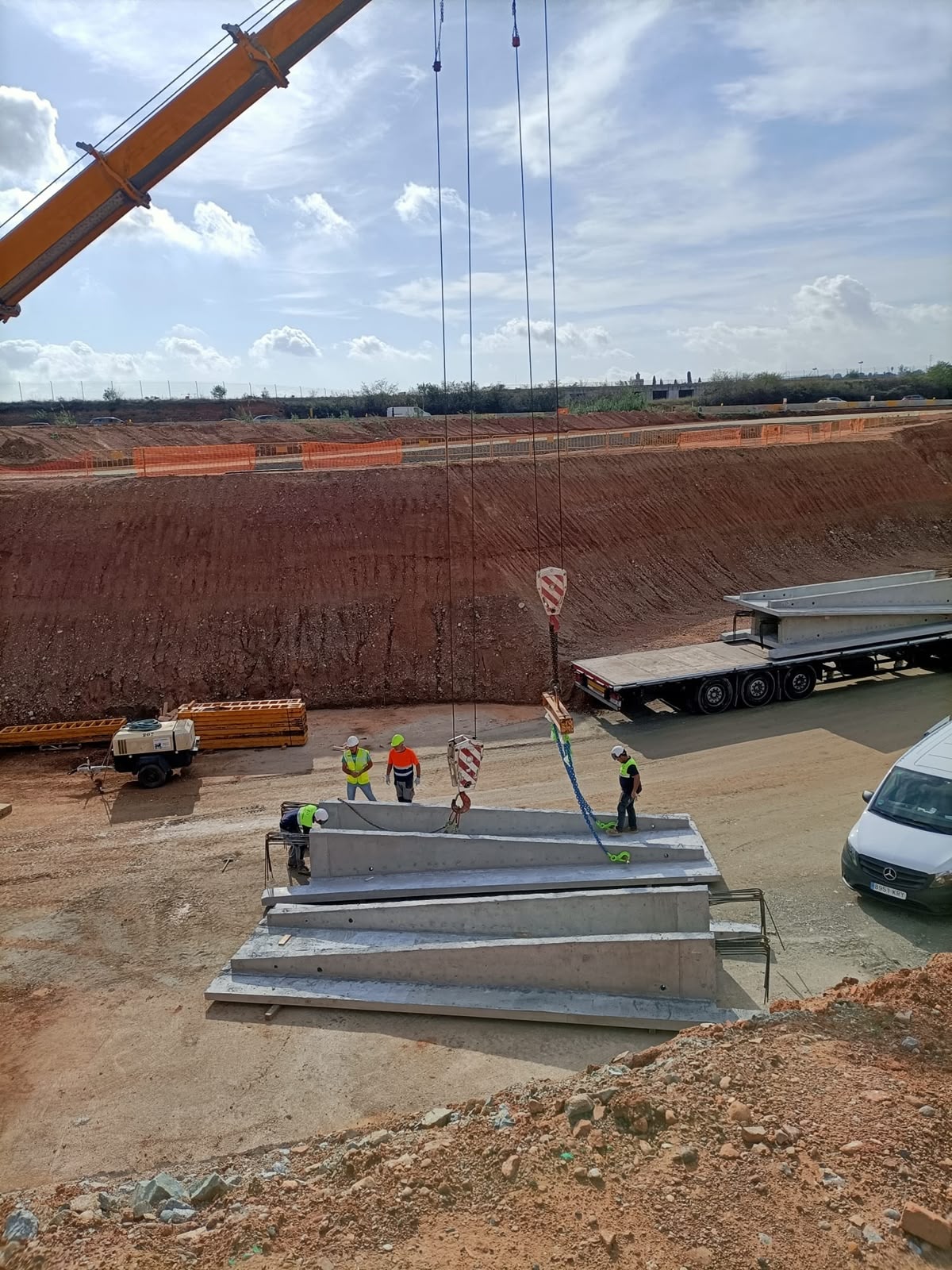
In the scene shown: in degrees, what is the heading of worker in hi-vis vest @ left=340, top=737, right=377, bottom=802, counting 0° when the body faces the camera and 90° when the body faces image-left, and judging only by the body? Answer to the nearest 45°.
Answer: approximately 0°

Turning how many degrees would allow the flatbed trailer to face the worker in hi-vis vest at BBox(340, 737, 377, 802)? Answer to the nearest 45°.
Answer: approximately 180°

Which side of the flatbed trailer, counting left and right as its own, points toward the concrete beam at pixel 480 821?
back

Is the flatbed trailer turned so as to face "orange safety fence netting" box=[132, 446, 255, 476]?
no

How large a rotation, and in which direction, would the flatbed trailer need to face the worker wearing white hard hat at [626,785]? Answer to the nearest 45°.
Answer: approximately 135° to its right

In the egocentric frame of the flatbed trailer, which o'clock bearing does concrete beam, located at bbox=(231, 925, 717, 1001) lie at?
The concrete beam is roughly at 5 o'clock from the flatbed trailer.

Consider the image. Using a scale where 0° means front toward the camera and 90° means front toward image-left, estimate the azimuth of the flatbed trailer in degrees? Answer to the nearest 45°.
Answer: approximately 225°

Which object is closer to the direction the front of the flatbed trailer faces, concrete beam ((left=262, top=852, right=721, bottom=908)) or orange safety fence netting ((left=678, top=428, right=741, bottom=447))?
the orange safety fence netting

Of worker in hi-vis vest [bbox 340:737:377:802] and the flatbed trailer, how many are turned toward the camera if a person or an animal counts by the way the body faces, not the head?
1

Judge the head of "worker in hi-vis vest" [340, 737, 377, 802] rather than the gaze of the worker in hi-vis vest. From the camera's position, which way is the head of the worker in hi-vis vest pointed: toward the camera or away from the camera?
toward the camera

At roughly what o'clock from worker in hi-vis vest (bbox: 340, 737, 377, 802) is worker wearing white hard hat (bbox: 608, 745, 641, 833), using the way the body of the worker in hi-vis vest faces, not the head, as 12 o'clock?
The worker wearing white hard hat is roughly at 10 o'clock from the worker in hi-vis vest.

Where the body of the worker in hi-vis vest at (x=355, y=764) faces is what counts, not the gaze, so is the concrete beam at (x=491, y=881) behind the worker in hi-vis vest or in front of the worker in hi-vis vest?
in front

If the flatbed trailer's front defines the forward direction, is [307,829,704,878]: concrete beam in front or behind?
behind

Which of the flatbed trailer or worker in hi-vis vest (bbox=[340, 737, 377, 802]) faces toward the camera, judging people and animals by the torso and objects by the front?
the worker in hi-vis vest

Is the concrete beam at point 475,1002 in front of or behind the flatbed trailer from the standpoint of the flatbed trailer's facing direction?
behind
